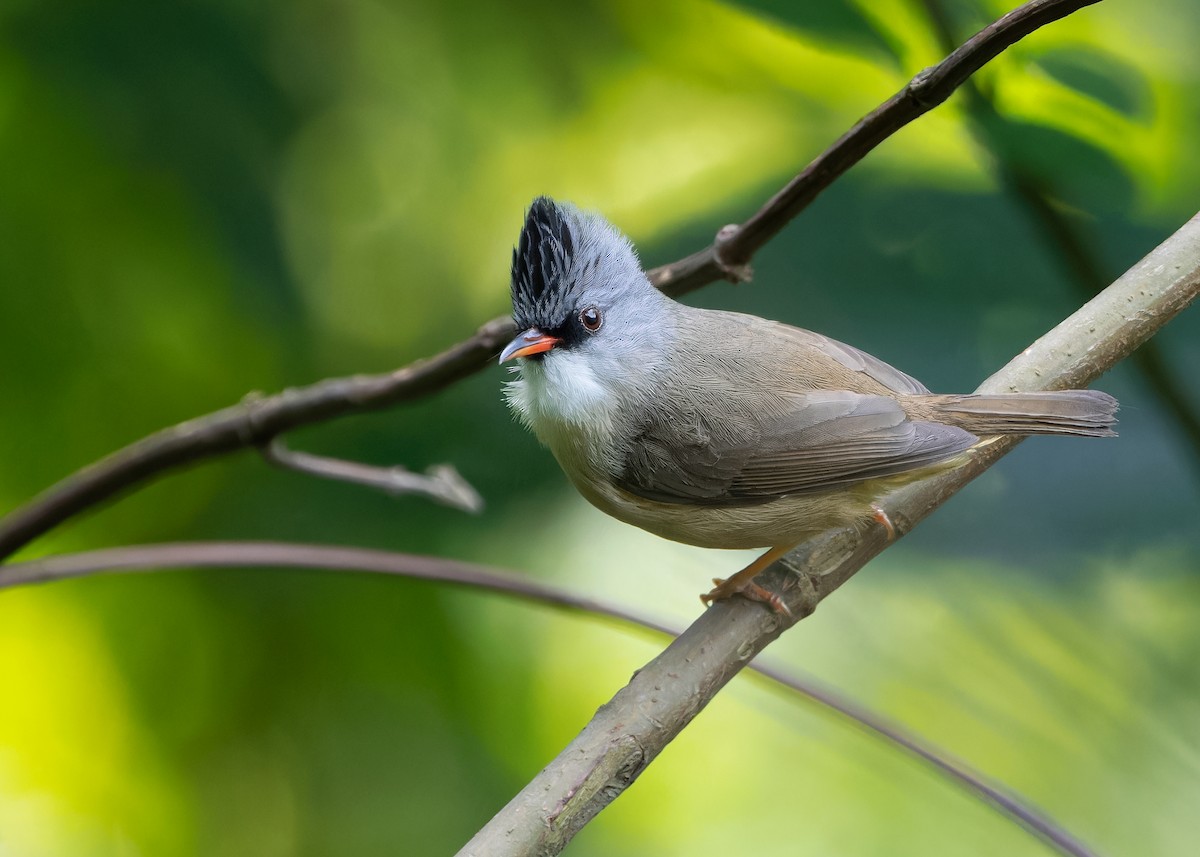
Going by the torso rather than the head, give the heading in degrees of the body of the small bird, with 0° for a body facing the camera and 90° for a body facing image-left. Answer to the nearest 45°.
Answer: approximately 90°
